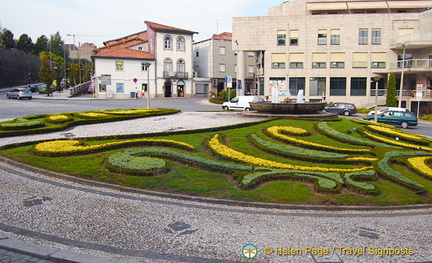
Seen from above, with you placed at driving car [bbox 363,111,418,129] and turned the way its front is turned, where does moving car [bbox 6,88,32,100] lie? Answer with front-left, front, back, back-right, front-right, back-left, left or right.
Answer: front

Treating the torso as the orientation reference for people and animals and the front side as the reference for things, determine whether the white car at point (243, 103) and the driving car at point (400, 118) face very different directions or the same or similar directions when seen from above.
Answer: same or similar directions

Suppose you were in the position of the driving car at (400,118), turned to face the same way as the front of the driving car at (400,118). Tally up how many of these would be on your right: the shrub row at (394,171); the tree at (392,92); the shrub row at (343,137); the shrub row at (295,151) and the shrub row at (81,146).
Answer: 1

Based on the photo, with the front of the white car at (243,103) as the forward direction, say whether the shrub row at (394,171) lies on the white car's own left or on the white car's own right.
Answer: on the white car's own left

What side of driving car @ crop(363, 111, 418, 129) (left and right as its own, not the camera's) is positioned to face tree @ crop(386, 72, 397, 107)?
right

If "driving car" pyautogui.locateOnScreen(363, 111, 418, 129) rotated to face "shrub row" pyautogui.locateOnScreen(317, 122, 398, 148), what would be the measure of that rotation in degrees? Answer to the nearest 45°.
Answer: approximately 90° to its left

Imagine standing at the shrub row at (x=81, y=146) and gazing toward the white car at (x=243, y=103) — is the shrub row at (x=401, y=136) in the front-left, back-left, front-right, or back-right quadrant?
front-right

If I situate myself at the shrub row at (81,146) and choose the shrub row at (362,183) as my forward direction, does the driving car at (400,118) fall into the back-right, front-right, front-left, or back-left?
front-left

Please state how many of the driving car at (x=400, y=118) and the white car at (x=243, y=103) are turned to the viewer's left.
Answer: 2

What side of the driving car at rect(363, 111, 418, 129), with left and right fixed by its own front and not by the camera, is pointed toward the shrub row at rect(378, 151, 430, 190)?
left

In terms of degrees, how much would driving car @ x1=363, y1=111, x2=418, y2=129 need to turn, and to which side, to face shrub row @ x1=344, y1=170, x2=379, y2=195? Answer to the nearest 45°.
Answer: approximately 90° to its left

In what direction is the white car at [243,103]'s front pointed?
to the viewer's left

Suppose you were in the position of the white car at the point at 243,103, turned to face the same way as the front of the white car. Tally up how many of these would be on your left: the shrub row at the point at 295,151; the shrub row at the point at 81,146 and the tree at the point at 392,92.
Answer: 2

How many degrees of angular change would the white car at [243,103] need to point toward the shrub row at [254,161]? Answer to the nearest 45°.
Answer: approximately 90° to its left

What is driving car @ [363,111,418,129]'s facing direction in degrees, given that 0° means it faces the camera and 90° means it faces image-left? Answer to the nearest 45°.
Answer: approximately 90°
